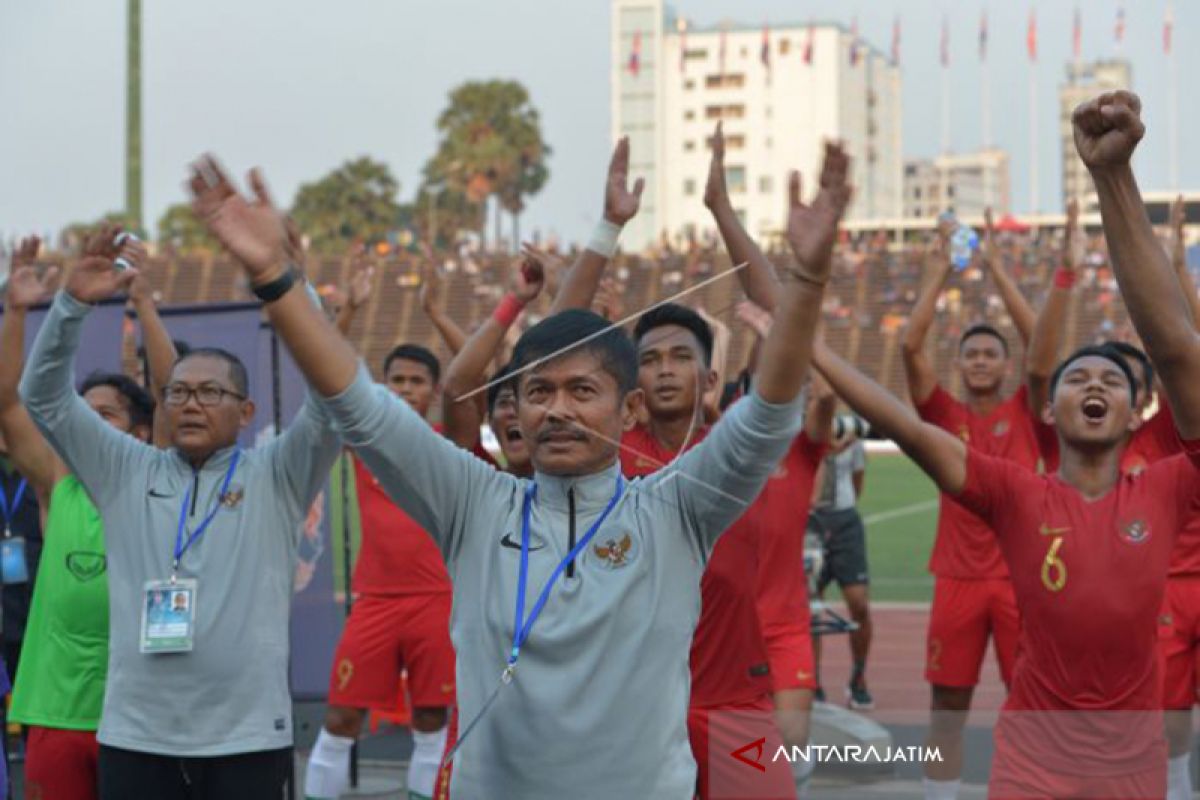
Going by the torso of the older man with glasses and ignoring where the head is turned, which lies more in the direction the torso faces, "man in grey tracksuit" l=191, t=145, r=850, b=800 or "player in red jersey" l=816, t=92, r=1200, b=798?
the man in grey tracksuit

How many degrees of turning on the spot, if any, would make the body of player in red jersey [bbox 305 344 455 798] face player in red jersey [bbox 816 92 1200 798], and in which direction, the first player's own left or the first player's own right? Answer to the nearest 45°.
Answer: approximately 45° to the first player's own left

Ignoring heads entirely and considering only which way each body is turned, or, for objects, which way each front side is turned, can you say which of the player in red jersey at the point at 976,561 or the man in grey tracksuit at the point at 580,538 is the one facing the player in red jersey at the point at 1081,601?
the player in red jersey at the point at 976,561

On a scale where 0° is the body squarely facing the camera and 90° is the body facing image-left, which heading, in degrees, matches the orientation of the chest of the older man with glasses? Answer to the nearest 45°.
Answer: approximately 0°

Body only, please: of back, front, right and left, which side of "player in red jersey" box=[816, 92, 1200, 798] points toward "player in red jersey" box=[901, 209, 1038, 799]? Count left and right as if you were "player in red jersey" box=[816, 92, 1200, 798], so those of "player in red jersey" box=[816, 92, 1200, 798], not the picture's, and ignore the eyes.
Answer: back

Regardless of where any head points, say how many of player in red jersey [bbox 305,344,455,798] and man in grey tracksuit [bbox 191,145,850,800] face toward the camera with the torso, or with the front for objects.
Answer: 2

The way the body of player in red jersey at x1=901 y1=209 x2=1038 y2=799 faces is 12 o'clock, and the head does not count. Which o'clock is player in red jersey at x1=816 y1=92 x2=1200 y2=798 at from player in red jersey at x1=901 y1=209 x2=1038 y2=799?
player in red jersey at x1=816 y1=92 x2=1200 y2=798 is roughly at 12 o'clock from player in red jersey at x1=901 y1=209 x2=1038 y2=799.

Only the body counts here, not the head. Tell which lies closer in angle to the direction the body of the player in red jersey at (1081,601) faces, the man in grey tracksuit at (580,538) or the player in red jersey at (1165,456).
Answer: the man in grey tracksuit

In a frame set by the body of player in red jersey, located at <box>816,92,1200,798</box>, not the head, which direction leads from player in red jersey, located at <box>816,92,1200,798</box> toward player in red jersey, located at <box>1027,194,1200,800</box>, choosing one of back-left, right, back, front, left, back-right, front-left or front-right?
back
